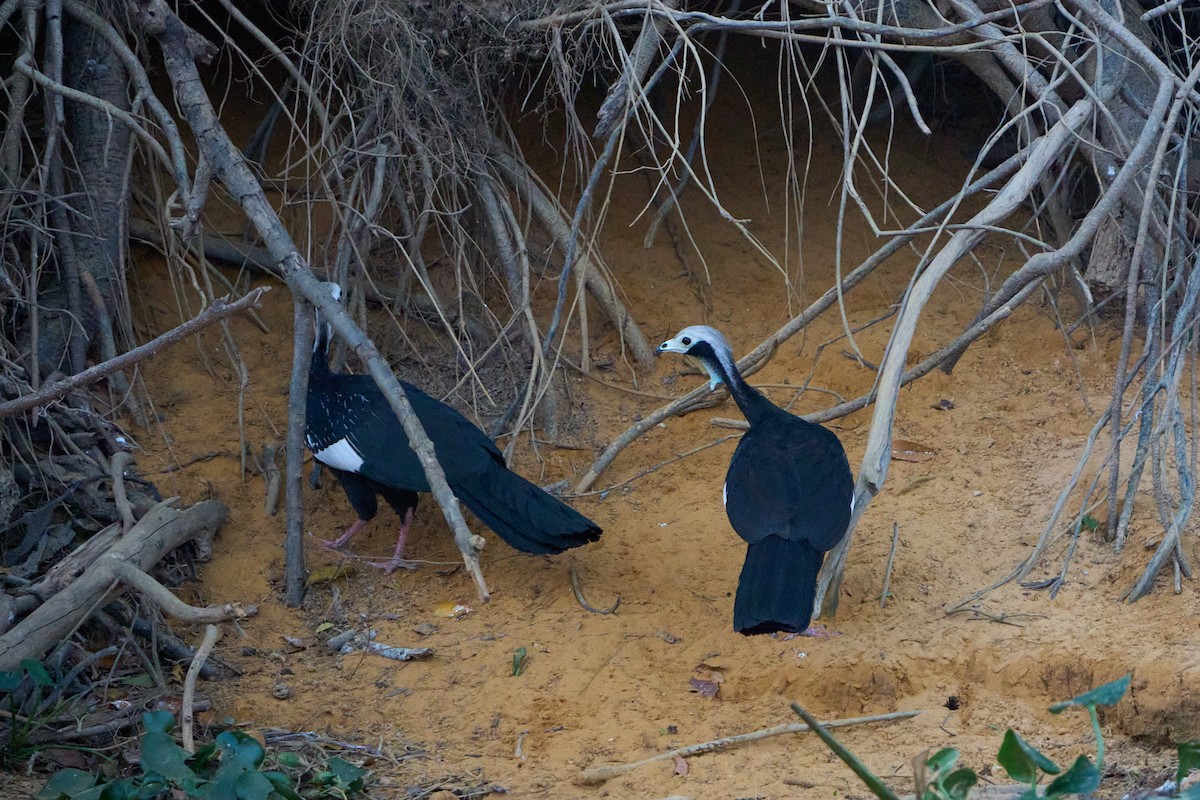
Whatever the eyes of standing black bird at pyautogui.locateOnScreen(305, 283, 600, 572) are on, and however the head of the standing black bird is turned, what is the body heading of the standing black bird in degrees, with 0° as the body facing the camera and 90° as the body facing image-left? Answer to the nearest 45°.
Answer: approximately 90°

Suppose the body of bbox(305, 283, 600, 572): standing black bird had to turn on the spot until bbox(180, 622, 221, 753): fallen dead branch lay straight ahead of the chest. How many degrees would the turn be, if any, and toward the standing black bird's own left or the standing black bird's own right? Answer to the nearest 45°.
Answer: approximately 90° to the standing black bird's own left

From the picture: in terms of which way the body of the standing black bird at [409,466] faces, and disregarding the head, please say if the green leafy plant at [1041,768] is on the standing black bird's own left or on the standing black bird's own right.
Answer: on the standing black bird's own left

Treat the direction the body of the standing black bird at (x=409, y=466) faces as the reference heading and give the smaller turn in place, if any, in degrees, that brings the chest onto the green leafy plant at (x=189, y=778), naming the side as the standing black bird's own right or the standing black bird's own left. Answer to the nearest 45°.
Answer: approximately 90° to the standing black bird's own left
